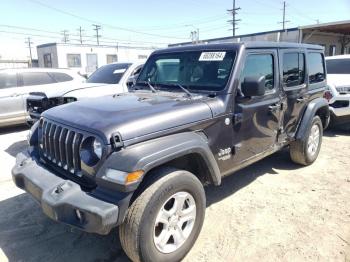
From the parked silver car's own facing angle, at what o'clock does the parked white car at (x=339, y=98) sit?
The parked white car is roughly at 7 o'clock from the parked silver car.

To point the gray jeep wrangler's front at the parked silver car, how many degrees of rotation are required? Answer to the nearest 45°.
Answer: approximately 90° to its right

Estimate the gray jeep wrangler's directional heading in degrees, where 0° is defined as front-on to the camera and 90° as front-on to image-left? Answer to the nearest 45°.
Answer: approximately 45°

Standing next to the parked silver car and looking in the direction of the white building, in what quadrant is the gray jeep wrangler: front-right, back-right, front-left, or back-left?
back-right

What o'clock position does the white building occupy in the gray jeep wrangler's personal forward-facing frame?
The white building is roughly at 4 o'clock from the gray jeep wrangler.

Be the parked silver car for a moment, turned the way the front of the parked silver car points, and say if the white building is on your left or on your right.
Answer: on your right

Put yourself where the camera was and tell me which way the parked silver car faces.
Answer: facing to the left of the viewer

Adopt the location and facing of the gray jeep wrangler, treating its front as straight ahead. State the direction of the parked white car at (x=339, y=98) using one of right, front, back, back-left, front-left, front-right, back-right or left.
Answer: back
